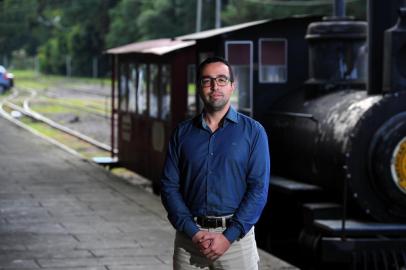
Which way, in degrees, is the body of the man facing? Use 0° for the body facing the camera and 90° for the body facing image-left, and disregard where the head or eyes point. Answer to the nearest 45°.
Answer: approximately 0°

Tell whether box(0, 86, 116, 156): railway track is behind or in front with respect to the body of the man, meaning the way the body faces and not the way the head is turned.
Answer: behind

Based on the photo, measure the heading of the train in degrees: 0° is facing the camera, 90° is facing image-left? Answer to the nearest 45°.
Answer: approximately 315°

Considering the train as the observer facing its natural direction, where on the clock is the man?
The man is roughly at 2 o'clock from the train.

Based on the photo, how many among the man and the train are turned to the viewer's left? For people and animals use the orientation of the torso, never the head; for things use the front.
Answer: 0

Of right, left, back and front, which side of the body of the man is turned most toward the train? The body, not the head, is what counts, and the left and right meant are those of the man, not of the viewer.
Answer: back

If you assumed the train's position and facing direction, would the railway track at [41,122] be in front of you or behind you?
behind
